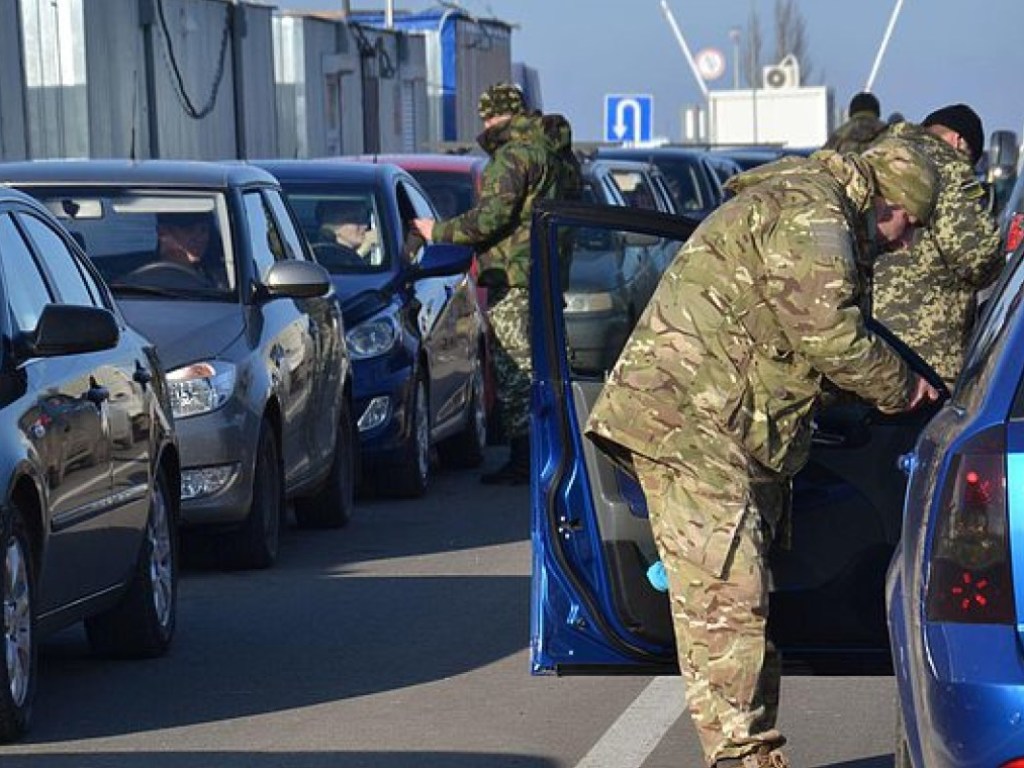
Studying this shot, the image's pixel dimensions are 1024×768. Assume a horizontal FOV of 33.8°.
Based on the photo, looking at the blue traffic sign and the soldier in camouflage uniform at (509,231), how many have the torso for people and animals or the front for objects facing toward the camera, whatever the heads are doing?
1

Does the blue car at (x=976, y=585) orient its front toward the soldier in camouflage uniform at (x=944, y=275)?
yes

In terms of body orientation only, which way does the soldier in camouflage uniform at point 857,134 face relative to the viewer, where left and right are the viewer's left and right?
facing away from the viewer

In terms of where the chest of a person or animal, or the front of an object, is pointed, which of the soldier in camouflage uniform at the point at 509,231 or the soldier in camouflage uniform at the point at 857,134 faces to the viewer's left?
the soldier in camouflage uniform at the point at 509,231

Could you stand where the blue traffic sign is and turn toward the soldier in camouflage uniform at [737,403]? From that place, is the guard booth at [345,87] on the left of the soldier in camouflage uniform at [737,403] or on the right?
right

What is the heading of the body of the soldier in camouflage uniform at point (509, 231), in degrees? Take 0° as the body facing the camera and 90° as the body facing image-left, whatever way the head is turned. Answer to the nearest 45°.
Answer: approximately 90°

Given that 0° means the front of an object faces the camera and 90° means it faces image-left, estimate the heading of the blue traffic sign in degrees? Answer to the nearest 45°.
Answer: approximately 0°

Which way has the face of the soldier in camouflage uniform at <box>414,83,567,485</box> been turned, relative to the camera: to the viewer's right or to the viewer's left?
to the viewer's left

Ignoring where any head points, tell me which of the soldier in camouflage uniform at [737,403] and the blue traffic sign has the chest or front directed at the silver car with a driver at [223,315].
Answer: the blue traffic sign

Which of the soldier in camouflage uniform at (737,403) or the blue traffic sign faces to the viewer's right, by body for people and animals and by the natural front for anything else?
the soldier in camouflage uniform

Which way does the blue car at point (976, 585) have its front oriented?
away from the camera

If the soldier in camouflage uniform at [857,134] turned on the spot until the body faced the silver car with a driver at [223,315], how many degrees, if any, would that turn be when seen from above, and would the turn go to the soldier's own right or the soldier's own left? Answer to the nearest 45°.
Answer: approximately 135° to the soldier's own left

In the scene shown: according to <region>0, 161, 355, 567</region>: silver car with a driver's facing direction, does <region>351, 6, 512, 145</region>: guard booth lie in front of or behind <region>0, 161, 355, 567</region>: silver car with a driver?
behind

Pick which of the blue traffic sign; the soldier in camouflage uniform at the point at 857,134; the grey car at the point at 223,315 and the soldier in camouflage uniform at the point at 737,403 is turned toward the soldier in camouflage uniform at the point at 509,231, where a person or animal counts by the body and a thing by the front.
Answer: the blue traffic sign

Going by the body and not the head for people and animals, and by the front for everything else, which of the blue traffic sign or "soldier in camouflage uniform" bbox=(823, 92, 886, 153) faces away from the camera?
the soldier in camouflage uniform

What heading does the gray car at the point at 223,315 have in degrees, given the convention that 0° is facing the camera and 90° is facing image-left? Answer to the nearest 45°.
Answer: approximately 45°

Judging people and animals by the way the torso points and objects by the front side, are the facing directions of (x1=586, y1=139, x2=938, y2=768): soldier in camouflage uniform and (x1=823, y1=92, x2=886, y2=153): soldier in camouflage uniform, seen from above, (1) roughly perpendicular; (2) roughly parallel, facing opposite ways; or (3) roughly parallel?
roughly perpendicular
